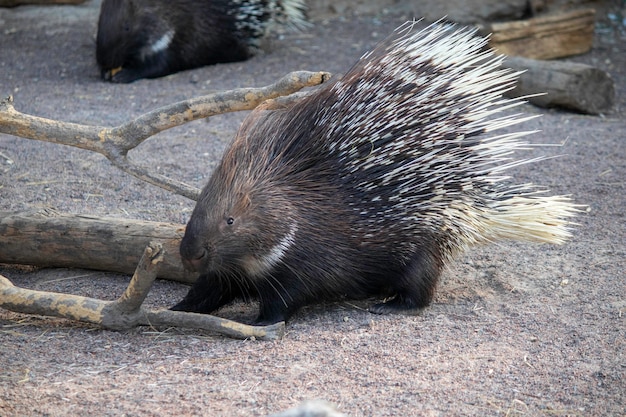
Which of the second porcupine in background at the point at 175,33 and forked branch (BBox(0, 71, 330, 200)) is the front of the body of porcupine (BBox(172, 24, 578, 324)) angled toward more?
the forked branch

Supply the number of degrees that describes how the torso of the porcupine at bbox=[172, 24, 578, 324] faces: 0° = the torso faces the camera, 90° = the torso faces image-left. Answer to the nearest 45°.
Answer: approximately 90°

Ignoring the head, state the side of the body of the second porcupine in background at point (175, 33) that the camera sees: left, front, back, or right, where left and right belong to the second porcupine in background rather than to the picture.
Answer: left

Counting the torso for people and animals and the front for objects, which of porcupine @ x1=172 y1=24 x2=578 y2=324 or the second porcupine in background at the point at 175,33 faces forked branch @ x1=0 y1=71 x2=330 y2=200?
the porcupine

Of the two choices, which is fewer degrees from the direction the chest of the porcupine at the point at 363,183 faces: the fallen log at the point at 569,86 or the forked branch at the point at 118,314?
the forked branch

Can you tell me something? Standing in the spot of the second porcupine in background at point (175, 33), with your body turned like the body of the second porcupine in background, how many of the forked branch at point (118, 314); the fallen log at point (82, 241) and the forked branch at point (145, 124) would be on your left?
3

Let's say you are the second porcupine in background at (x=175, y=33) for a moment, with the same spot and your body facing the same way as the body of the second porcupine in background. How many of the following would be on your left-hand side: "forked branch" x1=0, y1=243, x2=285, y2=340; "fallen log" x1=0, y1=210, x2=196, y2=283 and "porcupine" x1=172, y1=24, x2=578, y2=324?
3

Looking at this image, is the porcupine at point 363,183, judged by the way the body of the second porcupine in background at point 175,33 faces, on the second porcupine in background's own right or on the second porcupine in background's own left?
on the second porcupine in background's own left

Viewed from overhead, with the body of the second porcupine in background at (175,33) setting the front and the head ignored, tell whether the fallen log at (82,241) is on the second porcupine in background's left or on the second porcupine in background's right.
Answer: on the second porcupine in background's left

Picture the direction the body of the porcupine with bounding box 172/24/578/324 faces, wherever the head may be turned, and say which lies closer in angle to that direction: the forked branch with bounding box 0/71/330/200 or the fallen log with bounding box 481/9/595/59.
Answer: the forked branch

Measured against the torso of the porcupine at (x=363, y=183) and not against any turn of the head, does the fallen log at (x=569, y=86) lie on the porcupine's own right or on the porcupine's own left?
on the porcupine's own right

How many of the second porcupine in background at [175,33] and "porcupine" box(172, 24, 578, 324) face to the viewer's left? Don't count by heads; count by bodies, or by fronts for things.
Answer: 2
